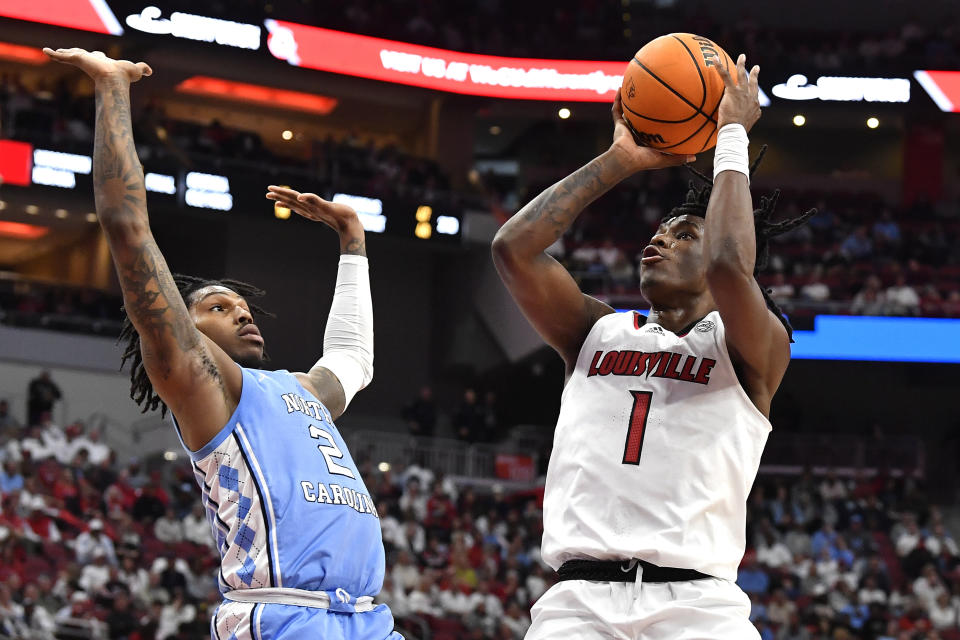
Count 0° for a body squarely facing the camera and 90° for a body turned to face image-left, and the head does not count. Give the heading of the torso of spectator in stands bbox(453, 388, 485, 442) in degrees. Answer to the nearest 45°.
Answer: approximately 0°

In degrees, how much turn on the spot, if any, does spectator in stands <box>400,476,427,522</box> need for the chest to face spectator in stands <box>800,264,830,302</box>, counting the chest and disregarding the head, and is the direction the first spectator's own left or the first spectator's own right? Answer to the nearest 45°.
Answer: approximately 135° to the first spectator's own left

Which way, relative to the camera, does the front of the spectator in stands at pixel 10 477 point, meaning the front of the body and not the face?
toward the camera

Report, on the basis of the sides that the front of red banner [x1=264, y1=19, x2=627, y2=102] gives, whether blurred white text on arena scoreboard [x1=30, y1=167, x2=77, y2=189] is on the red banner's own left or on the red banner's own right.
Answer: on the red banner's own right

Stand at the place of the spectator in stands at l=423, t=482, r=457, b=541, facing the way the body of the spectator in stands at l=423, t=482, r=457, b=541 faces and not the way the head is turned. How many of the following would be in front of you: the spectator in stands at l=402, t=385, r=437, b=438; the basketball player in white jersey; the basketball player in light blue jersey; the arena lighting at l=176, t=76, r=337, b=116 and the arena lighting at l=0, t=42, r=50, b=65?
2

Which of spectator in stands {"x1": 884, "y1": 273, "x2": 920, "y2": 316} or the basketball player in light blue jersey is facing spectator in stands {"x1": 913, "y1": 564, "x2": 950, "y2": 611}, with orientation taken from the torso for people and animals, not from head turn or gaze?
spectator in stands {"x1": 884, "y1": 273, "x2": 920, "y2": 316}

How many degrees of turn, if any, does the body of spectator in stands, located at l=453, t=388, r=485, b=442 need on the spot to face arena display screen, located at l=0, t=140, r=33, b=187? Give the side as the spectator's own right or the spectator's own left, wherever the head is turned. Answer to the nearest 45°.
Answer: approximately 90° to the spectator's own right

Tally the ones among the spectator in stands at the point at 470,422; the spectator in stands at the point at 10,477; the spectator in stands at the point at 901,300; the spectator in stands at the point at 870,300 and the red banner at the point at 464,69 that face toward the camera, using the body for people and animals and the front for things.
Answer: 5

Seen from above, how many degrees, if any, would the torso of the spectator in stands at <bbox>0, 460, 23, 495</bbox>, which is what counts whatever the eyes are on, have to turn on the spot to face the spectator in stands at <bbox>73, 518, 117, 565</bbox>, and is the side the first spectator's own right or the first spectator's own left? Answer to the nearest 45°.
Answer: approximately 45° to the first spectator's own left

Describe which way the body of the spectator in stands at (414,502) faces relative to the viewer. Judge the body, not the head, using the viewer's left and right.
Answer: facing the viewer

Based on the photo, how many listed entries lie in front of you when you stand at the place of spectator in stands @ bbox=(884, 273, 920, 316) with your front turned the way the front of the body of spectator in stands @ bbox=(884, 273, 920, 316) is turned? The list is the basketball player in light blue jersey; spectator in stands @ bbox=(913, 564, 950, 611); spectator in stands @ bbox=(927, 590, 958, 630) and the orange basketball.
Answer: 4

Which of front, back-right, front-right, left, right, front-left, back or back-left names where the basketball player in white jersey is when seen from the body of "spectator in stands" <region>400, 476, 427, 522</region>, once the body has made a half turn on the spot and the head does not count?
back

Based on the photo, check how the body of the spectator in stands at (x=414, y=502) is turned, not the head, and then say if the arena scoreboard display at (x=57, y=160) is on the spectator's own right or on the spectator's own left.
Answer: on the spectator's own right

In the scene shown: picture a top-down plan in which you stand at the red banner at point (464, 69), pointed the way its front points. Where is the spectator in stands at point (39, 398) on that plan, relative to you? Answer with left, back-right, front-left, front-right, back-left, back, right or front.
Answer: front-right

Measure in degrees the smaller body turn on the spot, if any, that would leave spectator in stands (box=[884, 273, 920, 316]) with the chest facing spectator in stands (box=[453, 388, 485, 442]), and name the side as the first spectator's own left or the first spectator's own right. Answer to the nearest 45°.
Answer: approximately 90° to the first spectator's own right

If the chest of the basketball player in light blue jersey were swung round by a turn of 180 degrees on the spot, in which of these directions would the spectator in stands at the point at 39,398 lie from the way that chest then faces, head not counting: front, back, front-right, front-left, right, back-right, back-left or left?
front-right
